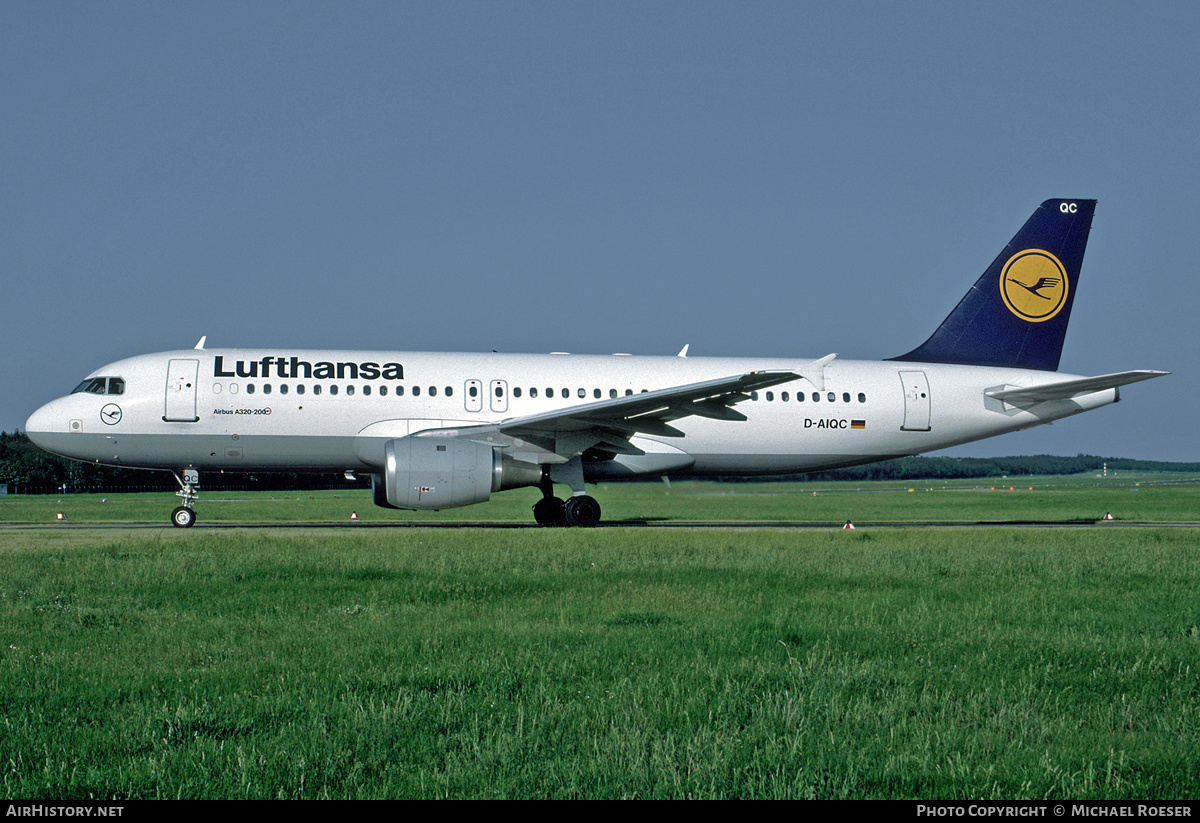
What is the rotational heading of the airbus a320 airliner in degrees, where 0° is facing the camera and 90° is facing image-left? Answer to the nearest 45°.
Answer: approximately 90°
